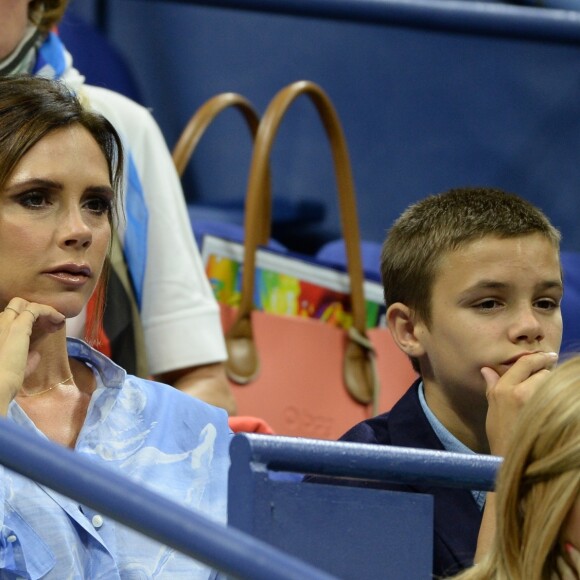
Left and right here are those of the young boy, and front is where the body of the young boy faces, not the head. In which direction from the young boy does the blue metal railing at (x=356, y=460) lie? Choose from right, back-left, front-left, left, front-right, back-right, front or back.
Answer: front-right

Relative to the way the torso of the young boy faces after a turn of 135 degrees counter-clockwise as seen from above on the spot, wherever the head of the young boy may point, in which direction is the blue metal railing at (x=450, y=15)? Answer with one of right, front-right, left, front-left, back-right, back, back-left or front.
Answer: front

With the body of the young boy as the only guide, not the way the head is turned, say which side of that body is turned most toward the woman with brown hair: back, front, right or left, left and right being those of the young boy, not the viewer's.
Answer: right

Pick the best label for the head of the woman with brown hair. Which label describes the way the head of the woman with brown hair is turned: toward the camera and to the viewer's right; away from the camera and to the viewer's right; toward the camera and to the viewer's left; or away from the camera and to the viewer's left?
toward the camera and to the viewer's right

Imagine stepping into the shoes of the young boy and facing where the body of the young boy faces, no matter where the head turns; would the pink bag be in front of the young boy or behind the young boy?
behind

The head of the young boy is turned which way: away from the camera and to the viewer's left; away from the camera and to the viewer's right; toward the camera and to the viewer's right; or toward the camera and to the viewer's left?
toward the camera and to the viewer's right

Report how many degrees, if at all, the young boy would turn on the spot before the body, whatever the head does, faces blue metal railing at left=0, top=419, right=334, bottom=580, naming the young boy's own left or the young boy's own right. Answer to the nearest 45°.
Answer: approximately 45° to the young boy's own right

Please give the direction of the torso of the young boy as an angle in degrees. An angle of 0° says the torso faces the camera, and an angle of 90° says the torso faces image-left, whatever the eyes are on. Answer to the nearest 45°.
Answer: approximately 315°
